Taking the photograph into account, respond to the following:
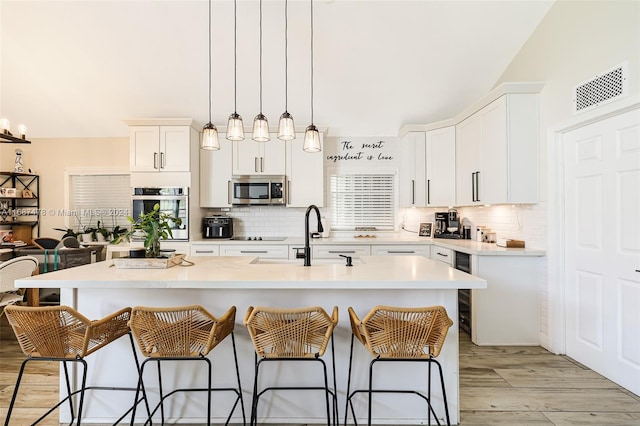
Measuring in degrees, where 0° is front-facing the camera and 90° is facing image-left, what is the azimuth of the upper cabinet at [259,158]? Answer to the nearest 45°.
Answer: approximately 0°

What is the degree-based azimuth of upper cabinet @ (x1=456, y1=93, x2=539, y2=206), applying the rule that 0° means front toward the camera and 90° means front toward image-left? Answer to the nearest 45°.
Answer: approximately 90°

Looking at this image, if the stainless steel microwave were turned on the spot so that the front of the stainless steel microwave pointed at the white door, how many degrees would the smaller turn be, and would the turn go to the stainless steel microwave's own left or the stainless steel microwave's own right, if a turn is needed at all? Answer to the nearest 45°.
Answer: approximately 45° to the stainless steel microwave's own left

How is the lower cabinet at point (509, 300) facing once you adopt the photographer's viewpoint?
facing to the left of the viewer

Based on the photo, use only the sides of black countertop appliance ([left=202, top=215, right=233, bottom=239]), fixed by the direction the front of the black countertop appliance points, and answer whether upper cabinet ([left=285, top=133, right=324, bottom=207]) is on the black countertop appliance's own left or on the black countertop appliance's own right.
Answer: on the black countertop appliance's own left

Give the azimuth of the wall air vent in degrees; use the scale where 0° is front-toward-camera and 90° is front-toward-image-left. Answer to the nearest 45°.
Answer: approximately 45°

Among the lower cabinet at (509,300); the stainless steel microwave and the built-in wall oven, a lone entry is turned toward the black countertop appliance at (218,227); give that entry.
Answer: the lower cabinet

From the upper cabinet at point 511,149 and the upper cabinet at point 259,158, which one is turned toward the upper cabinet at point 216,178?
the upper cabinet at point 511,149

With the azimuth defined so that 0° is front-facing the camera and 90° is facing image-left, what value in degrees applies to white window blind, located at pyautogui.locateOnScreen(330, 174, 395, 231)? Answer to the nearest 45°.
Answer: approximately 0°

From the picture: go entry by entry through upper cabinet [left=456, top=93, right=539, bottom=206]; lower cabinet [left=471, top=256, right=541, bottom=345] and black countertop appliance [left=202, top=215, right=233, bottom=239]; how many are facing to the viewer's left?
2
